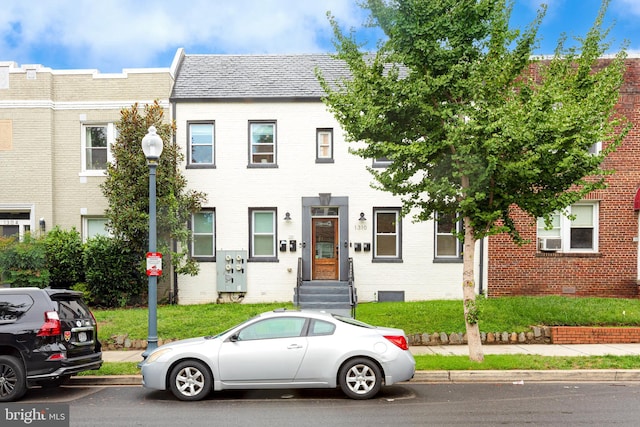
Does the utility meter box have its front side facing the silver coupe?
yes

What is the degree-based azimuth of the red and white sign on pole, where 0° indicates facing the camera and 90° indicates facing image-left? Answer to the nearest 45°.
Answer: approximately 0°

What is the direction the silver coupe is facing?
to the viewer's left

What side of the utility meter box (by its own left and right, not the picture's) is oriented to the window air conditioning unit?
left

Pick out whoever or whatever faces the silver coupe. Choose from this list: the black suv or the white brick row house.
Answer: the white brick row house

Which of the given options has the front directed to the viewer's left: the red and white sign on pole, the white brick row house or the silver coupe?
the silver coupe

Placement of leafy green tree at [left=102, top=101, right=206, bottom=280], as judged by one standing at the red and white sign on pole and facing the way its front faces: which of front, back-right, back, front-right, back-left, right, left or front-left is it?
back

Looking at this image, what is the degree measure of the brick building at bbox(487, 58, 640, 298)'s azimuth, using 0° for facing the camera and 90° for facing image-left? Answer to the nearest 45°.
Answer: approximately 0°
